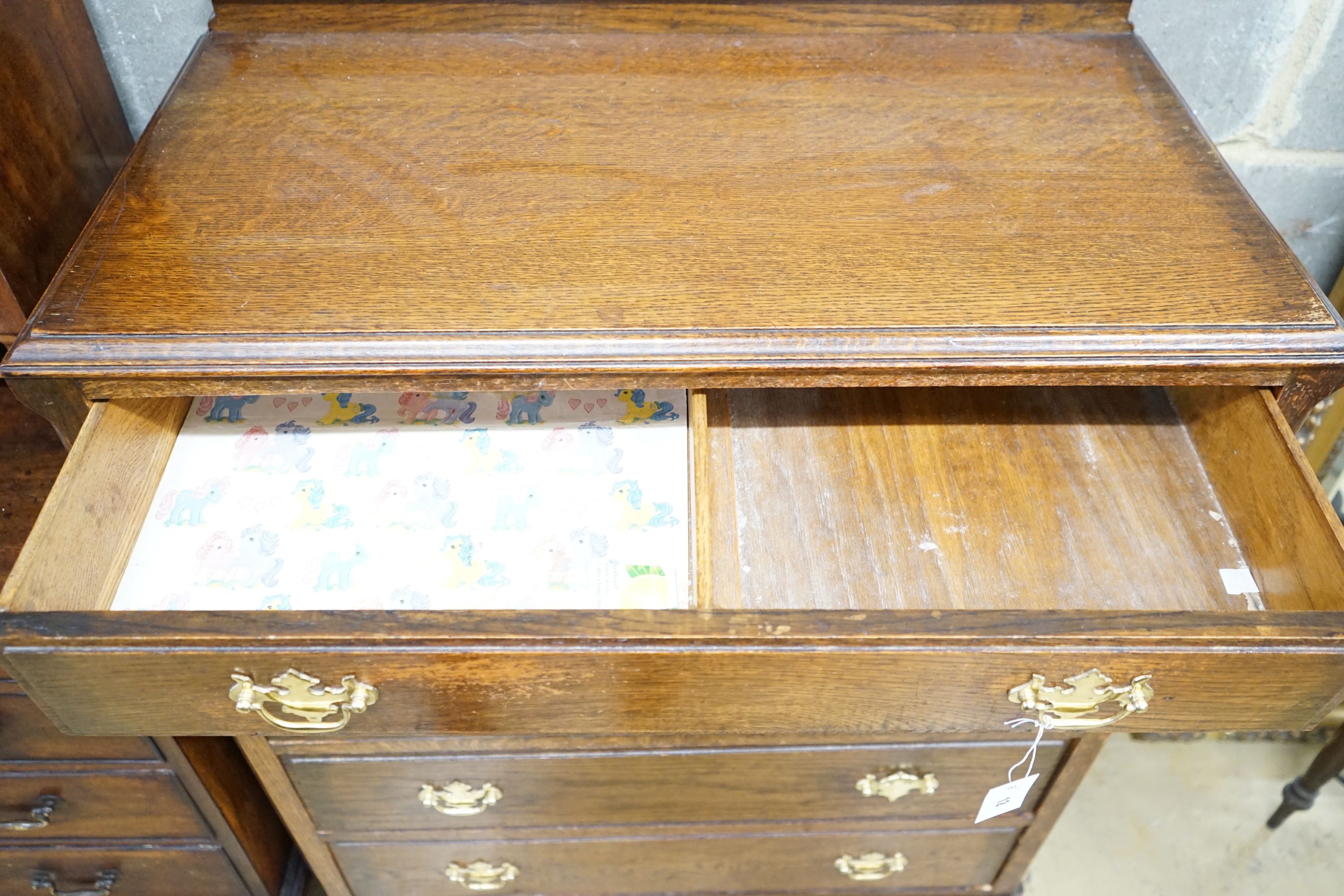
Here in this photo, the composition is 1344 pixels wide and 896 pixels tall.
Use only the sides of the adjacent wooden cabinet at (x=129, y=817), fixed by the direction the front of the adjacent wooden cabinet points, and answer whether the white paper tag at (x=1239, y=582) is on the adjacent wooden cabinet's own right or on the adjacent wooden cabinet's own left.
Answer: on the adjacent wooden cabinet's own left

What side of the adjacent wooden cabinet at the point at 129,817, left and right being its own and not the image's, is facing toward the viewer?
front

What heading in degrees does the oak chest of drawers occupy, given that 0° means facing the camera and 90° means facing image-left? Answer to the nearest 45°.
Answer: approximately 0°

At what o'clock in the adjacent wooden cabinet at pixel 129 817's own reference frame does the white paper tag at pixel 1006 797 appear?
The white paper tag is roughly at 10 o'clock from the adjacent wooden cabinet.

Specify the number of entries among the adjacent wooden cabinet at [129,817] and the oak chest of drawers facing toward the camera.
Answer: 2
